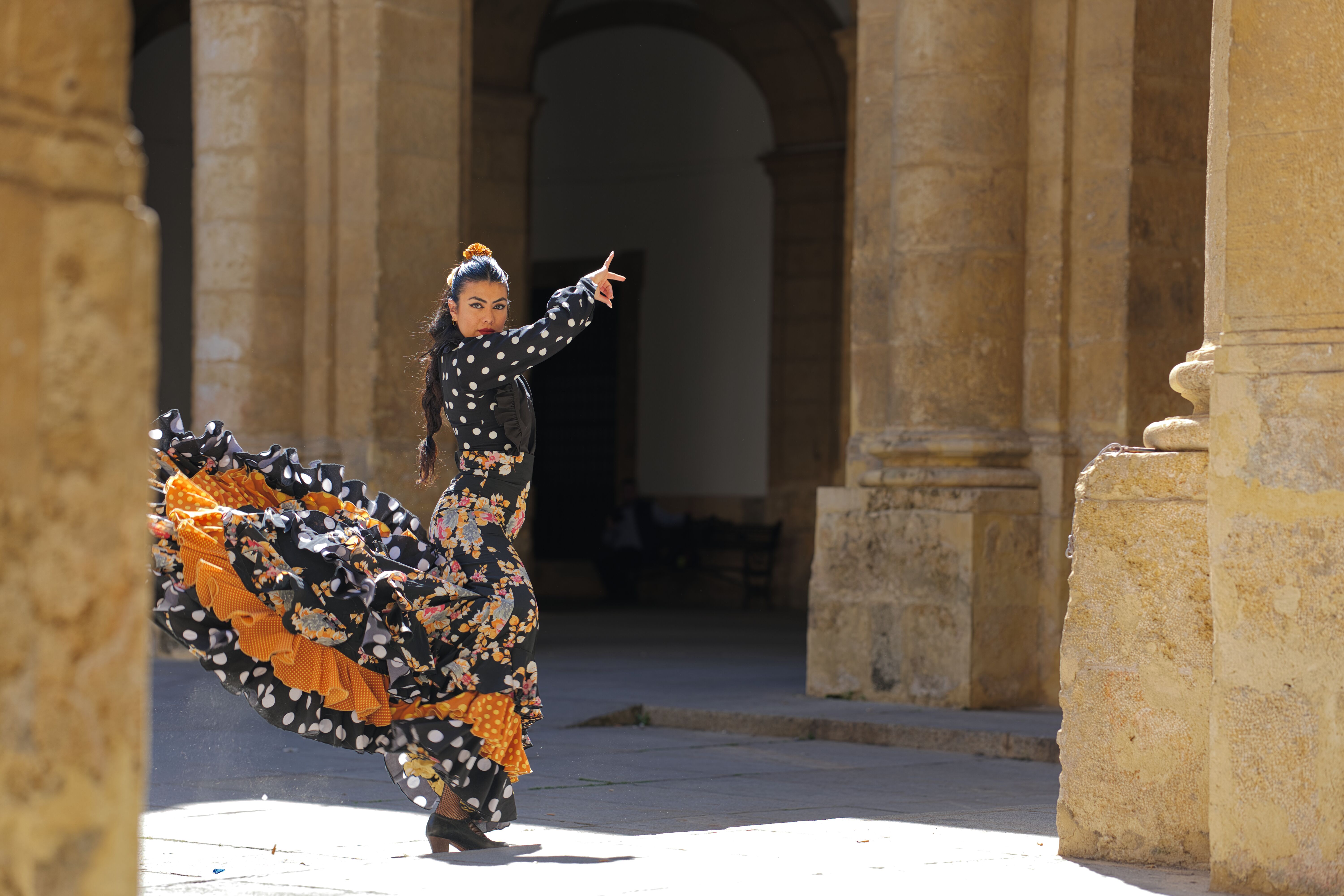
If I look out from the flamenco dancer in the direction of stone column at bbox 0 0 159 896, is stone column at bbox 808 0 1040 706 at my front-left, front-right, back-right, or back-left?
back-left

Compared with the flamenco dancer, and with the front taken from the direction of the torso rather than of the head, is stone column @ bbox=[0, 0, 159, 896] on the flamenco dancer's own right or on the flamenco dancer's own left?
on the flamenco dancer's own right

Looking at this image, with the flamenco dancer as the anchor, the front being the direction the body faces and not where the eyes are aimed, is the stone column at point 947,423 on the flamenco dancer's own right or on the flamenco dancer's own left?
on the flamenco dancer's own left

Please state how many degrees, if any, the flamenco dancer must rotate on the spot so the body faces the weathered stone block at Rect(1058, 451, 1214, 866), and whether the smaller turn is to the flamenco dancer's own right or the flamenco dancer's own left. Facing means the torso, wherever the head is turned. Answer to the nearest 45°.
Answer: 0° — they already face it
